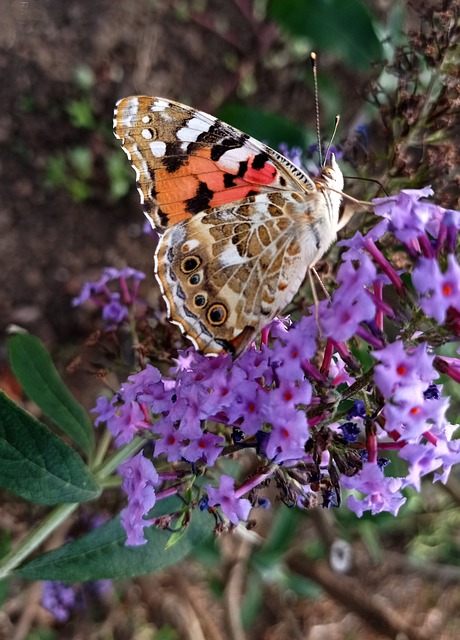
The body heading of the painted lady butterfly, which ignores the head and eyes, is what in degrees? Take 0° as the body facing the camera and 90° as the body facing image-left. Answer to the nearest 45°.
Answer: approximately 270°
